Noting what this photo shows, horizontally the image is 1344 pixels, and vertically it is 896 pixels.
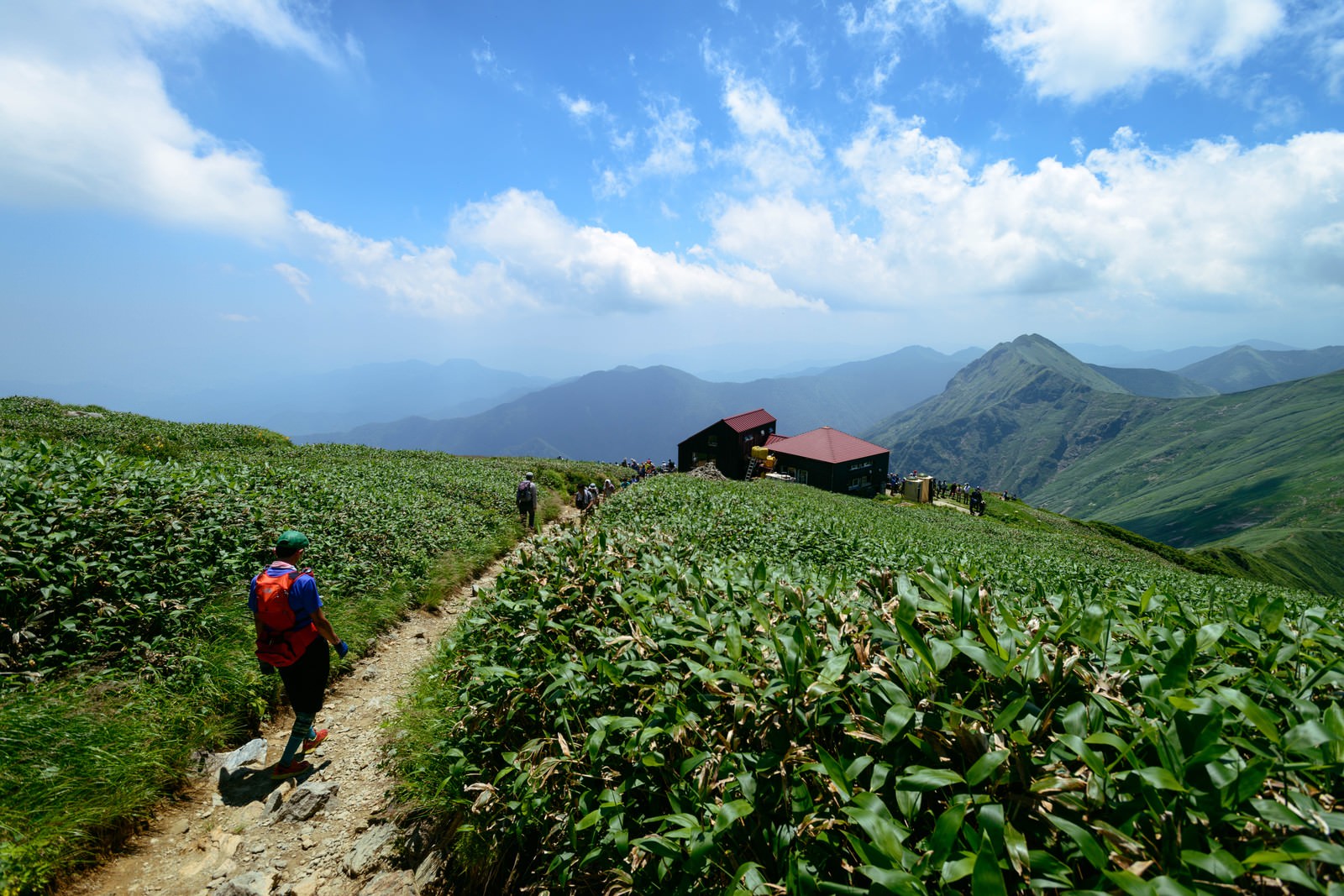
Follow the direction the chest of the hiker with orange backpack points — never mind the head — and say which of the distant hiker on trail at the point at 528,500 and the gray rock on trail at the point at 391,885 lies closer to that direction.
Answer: the distant hiker on trail

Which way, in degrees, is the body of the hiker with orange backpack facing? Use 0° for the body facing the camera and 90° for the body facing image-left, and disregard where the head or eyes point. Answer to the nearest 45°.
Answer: approximately 225°

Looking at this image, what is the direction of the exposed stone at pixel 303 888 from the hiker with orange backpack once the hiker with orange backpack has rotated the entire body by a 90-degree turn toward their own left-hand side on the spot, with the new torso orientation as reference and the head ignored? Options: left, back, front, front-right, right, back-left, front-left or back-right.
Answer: back-left

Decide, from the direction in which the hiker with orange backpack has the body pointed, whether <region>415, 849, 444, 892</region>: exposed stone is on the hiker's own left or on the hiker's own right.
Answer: on the hiker's own right

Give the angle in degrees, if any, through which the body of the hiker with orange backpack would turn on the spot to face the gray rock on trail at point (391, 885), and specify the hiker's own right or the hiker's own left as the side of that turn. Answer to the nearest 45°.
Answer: approximately 135° to the hiker's own right

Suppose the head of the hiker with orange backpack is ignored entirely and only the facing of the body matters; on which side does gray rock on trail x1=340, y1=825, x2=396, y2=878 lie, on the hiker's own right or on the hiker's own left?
on the hiker's own right
